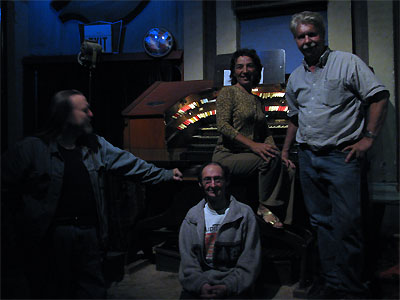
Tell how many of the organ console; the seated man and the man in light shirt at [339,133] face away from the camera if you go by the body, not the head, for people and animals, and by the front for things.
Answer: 0

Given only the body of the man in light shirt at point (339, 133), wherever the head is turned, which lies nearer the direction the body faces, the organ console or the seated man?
the seated man

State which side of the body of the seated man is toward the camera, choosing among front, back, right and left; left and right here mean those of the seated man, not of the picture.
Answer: front

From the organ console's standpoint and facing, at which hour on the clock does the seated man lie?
The seated man is roughly at 1 o'clock from the organ console.

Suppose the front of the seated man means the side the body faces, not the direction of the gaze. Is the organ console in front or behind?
behind

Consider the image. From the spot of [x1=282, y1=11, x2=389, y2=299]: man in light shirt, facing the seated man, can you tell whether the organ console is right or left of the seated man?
right

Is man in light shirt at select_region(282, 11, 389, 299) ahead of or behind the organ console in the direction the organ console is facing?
ahead

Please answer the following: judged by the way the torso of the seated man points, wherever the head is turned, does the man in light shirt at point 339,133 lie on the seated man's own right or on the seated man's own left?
on the seated man's own left

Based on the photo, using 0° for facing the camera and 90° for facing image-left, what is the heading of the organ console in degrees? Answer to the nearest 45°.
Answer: approximately 315°

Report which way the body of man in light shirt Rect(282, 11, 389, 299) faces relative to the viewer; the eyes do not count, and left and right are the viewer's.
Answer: facing the viewer and to the left of the viewer

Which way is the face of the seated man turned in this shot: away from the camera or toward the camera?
toward the camera

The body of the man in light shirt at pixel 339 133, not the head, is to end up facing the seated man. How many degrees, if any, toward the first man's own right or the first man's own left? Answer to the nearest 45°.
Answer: approximately 45° to the first man's own right
